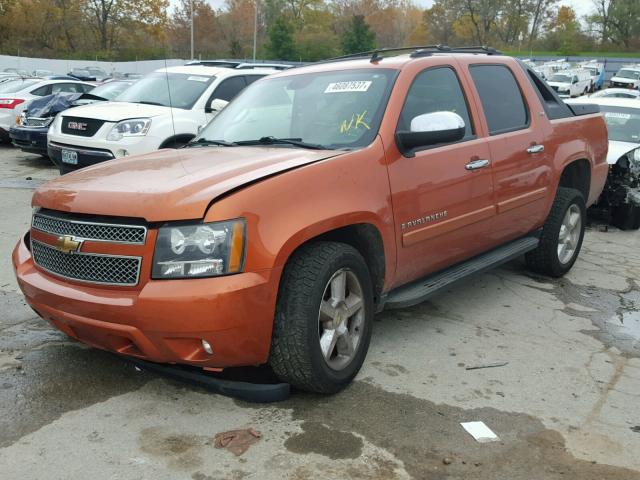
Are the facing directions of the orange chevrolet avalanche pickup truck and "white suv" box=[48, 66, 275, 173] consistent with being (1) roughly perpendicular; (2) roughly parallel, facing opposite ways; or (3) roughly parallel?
roughly parallel

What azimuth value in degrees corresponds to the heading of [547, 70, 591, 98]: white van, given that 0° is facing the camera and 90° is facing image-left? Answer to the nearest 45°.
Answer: approximately 45°

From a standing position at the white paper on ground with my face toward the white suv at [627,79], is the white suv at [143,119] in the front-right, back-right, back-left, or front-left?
front-left

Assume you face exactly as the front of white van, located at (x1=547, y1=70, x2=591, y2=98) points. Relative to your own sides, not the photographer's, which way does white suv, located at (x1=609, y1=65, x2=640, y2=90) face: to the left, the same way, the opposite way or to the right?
the same way

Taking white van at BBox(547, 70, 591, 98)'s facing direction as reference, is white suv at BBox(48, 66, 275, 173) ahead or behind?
ahead

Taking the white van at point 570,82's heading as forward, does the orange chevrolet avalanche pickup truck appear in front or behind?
in front

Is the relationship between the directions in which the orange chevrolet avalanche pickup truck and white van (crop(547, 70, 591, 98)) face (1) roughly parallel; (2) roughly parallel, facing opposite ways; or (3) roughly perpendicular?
roughly parallel

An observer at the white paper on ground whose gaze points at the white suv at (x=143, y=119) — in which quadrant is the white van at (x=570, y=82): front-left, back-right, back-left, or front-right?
front-right

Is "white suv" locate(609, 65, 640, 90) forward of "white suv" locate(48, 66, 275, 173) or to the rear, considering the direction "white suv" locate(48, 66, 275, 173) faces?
to the rear

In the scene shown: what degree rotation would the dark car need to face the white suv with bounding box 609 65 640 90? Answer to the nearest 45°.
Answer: approximately 180°

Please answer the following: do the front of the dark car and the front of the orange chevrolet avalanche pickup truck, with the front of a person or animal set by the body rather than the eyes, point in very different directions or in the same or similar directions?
same or similar directions

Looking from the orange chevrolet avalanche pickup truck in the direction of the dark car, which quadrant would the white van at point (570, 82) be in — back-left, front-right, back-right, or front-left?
front-right

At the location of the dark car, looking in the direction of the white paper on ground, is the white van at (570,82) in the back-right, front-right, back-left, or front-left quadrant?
back-left

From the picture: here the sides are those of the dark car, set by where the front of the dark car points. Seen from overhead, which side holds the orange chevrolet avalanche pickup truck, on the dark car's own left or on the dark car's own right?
on the dark car's own left

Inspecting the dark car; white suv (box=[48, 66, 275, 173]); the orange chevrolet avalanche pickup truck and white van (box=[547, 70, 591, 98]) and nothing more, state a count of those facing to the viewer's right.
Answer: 0

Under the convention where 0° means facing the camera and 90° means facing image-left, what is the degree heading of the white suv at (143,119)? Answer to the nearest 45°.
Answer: approximately 45°

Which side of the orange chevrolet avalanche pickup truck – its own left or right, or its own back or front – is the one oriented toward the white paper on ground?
left
